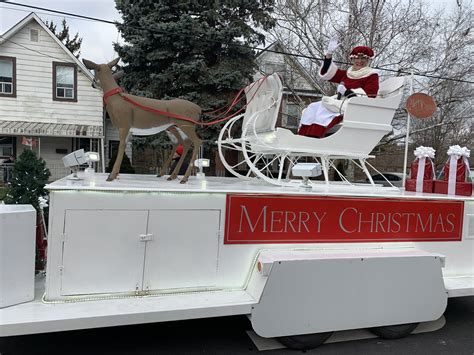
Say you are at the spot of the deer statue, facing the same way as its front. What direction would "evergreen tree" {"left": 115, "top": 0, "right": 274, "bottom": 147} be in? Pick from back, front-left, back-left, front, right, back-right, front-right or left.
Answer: right

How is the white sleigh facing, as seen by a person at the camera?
facing to the left of the viewer

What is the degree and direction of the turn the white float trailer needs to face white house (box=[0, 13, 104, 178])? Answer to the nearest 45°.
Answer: approximately 45° to its right

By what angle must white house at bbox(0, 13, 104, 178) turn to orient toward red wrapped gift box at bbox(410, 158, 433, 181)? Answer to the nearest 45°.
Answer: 0° — it already faces it

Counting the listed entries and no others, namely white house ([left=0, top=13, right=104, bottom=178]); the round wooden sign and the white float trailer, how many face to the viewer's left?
1

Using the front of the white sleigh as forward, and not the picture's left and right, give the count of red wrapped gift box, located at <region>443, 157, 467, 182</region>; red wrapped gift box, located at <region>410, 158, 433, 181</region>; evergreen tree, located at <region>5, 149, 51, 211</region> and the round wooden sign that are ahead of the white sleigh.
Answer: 1

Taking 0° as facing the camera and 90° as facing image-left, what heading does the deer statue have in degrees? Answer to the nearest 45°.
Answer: approximately 90°

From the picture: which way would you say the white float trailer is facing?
to the viewer's left

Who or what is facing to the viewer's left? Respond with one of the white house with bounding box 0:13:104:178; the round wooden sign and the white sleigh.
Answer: the white sleigh

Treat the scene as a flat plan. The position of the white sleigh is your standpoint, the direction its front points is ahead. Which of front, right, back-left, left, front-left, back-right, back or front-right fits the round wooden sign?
back-right
